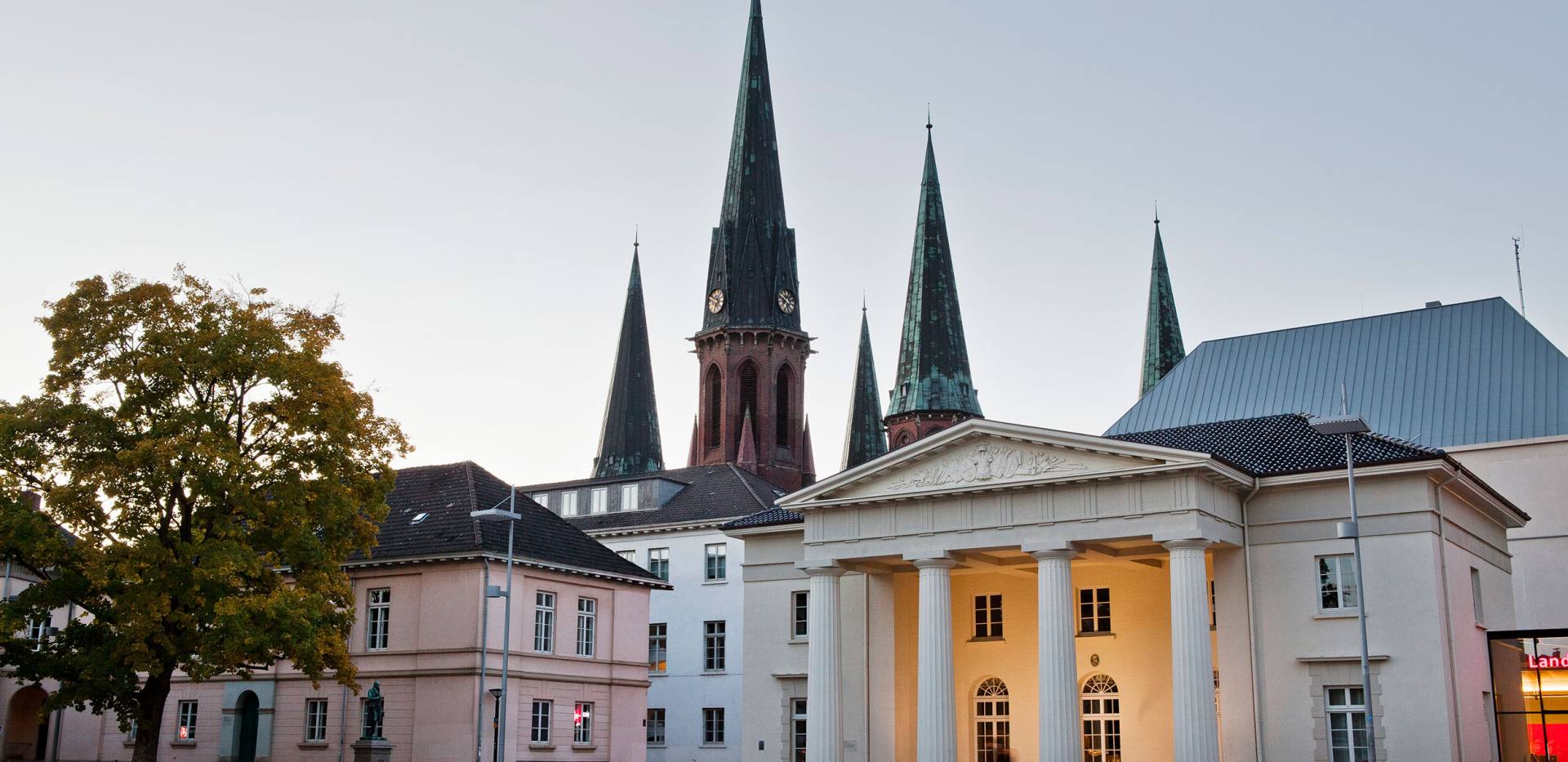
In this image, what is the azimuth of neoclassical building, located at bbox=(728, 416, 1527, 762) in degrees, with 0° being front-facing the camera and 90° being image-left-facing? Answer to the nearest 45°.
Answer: approximately 45°
